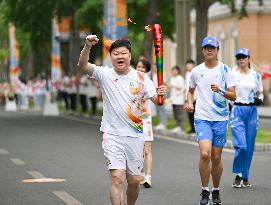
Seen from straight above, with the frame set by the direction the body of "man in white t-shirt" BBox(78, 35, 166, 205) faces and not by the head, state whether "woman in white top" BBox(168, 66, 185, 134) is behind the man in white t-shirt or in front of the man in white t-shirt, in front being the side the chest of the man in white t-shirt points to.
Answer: behind

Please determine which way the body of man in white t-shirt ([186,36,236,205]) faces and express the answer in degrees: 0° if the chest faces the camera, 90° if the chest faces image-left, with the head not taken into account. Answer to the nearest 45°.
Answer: approximately 0°

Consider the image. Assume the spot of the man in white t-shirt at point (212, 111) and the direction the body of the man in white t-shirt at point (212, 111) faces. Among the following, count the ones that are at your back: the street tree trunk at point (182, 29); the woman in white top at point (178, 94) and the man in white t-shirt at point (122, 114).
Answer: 2

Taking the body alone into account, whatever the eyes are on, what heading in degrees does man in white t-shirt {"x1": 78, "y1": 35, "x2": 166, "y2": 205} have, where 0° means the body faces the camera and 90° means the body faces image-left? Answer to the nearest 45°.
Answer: approximately 0°

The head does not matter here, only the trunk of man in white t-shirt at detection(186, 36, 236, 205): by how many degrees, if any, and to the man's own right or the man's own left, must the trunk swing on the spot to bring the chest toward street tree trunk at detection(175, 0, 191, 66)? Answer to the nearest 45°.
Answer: approximately 180°
